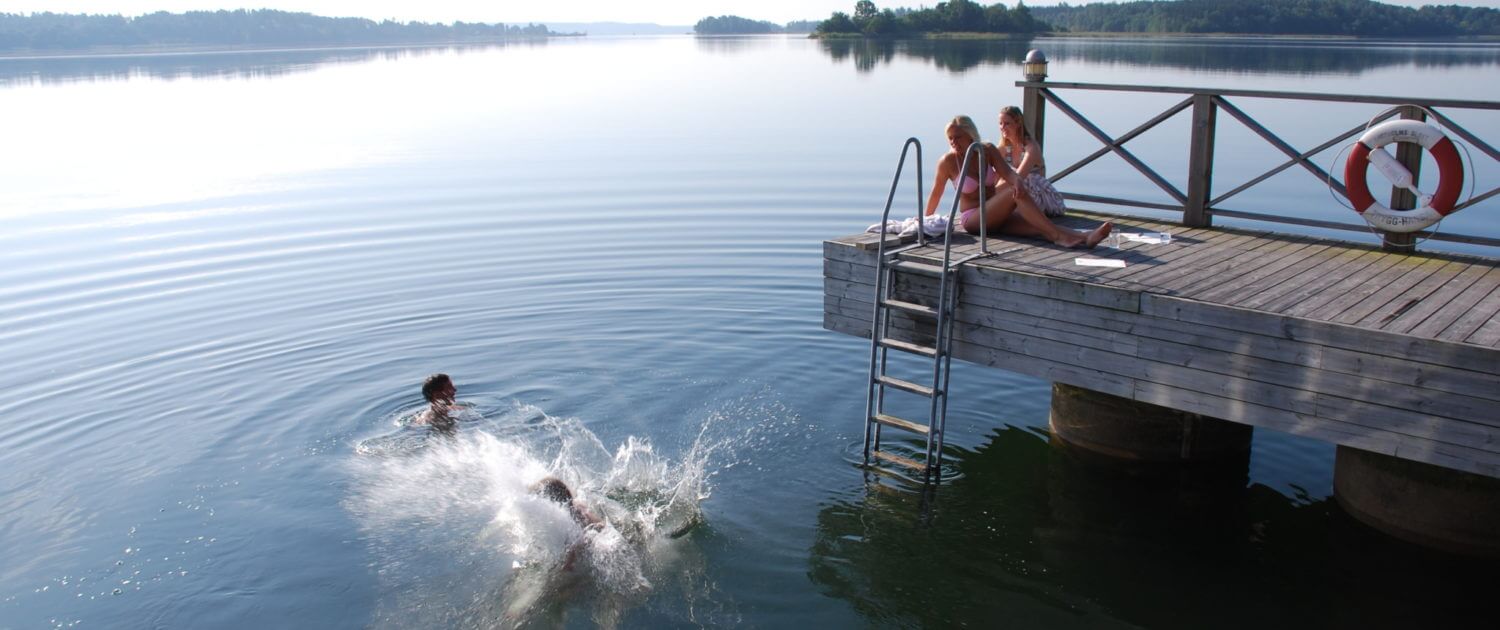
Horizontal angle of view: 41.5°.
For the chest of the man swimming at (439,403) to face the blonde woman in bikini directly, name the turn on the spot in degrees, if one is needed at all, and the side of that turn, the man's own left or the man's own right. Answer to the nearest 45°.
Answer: approximately 45° to the man's own left

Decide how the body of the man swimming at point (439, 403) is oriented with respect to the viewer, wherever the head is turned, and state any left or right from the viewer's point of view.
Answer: facing the viewer and to the right of the viewer

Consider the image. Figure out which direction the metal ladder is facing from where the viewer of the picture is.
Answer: facing the viewer and to the left of the viewer

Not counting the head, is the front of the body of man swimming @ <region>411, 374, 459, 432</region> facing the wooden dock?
yes

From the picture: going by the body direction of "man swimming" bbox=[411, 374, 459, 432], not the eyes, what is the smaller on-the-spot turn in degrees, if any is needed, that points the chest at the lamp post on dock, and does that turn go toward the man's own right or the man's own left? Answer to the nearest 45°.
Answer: approximately 45° to the man's own left

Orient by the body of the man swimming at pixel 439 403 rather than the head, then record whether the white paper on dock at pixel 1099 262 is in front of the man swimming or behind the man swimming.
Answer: in front

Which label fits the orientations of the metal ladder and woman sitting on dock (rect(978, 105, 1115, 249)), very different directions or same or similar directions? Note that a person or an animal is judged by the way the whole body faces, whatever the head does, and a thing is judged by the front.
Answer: same or similar directions

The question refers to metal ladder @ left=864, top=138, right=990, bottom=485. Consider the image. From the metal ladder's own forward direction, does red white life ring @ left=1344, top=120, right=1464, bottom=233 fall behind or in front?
behind
